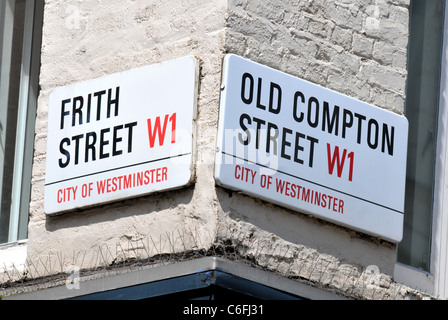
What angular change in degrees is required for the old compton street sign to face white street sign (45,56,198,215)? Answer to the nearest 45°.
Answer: approximately 135° to its right

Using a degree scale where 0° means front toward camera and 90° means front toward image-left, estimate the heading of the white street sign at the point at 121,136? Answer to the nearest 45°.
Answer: approximately 45°

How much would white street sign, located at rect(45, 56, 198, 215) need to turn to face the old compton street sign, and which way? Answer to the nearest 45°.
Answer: approximately 135° to its left

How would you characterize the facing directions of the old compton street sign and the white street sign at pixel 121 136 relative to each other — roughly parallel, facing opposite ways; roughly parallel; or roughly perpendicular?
roughly perpendicular

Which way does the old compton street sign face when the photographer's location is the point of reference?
facing the viewer and to the right of the viewer

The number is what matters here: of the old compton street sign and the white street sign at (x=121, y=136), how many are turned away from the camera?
0
